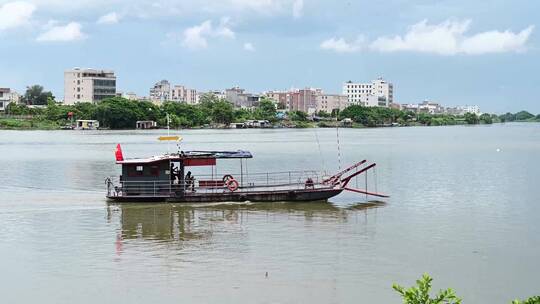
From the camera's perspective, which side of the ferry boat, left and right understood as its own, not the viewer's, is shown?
right
